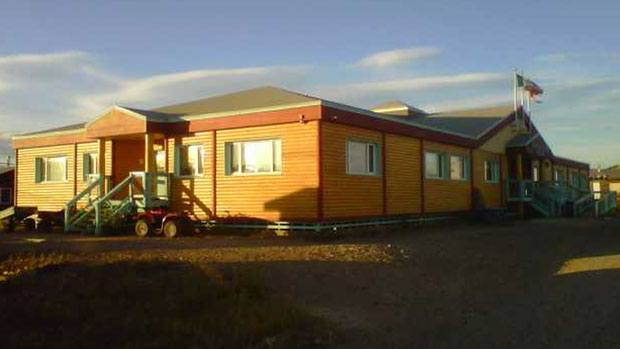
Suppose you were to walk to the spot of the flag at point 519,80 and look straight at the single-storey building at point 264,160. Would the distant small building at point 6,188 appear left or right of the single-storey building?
right
